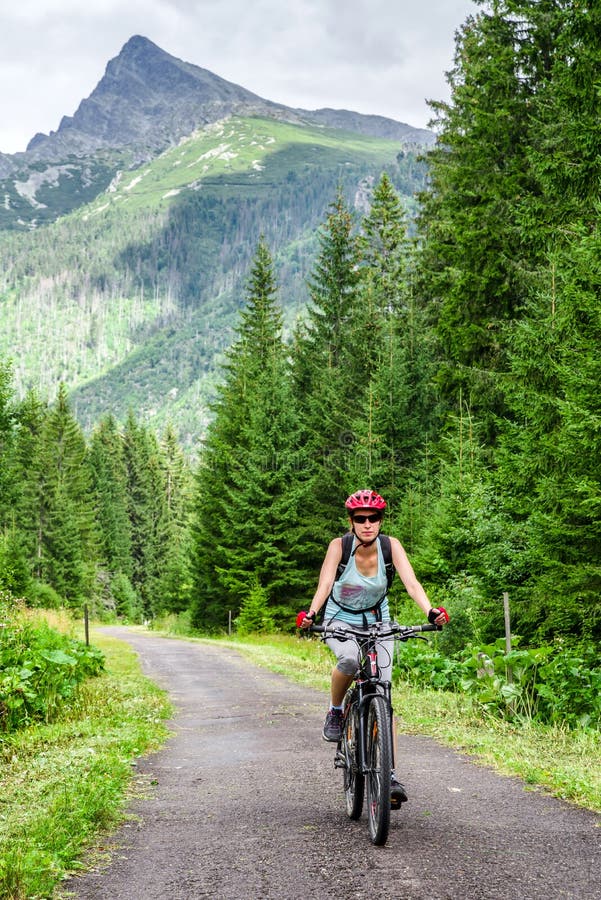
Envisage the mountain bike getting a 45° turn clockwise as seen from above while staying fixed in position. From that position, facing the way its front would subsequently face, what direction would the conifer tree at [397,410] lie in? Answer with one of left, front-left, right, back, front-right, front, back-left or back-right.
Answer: back-right

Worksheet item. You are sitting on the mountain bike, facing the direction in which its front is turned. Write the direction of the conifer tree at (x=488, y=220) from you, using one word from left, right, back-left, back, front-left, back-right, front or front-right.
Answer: back

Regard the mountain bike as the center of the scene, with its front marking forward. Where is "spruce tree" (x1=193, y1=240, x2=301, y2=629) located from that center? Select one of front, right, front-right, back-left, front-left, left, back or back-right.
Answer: back

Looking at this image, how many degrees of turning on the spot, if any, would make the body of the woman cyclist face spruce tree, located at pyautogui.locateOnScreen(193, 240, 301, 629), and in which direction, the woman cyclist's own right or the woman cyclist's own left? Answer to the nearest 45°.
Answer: approximately 180°

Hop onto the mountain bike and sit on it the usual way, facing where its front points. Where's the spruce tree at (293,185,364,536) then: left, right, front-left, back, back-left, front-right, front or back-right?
back

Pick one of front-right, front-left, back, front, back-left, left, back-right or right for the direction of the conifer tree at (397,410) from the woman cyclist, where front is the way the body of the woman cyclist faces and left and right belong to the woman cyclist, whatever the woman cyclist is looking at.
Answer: back

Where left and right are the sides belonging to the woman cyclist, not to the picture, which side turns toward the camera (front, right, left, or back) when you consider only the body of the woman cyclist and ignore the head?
front

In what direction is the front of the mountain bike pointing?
toward the camera
